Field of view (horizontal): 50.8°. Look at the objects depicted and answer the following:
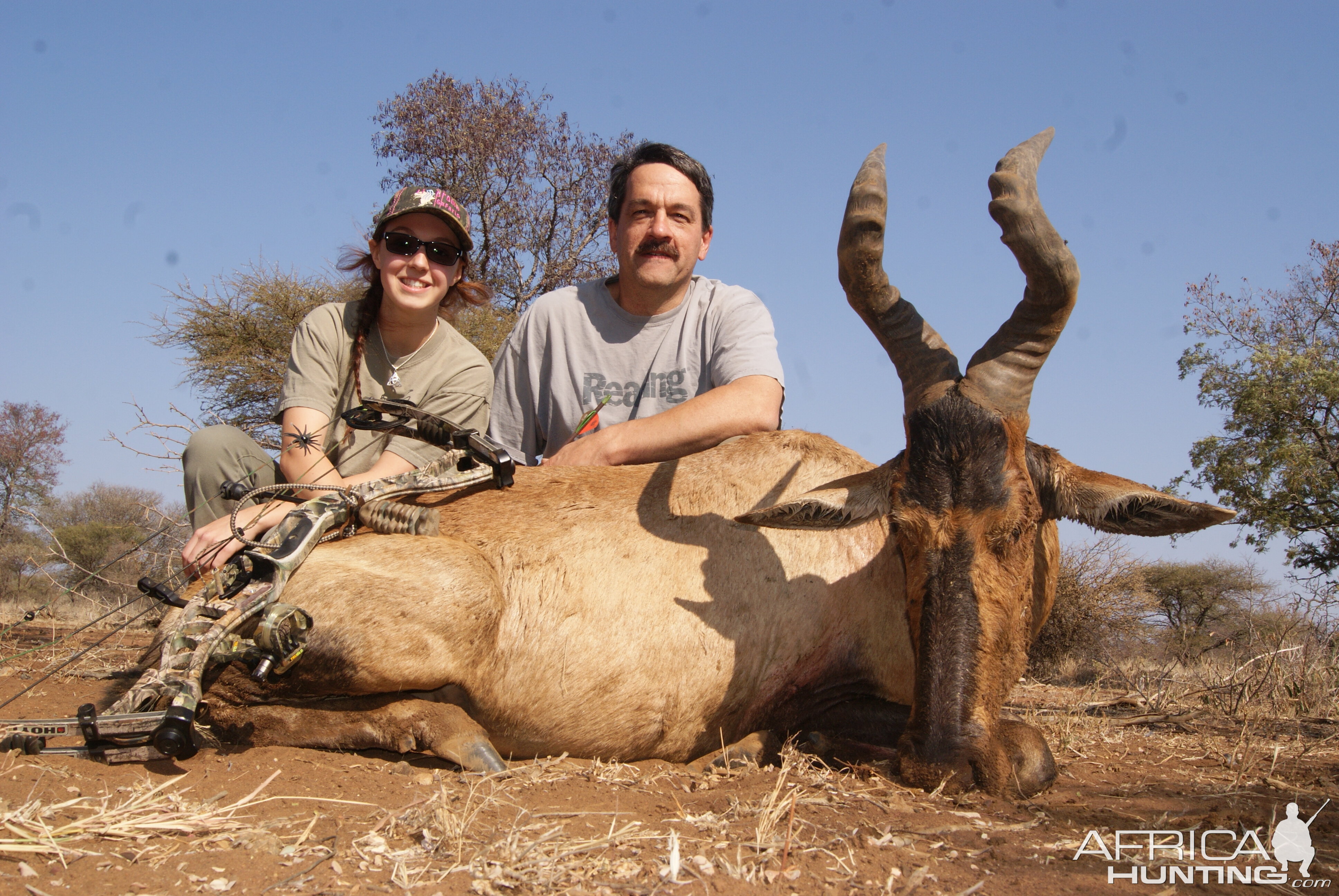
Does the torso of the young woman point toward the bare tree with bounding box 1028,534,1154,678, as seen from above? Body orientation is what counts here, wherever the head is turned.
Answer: no

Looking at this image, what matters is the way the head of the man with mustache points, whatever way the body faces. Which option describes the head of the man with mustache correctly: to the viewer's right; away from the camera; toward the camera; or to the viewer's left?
toward the camera

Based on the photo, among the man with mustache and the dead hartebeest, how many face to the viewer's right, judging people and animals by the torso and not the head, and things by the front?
1

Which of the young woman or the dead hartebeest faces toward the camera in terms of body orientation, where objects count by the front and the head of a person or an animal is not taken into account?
the young woman

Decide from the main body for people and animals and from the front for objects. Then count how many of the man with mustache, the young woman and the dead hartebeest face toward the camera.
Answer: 2

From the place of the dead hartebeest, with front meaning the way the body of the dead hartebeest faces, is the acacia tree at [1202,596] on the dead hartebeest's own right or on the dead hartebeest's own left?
on the dead hartebeest's own left

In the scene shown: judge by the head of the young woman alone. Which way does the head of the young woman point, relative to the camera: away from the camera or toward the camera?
toward the camera

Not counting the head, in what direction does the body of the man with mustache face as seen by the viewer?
toward the camera

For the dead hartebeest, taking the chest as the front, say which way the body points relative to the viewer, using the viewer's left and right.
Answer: facing to the right of the viewer

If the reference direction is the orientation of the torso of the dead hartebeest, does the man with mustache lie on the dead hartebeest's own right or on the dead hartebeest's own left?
on the dead hartebeest's own left

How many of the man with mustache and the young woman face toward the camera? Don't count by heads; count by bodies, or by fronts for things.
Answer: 2

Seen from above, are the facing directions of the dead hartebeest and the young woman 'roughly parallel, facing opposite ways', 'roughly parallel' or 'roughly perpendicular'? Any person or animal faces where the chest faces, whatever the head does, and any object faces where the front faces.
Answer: roughly perpendicular

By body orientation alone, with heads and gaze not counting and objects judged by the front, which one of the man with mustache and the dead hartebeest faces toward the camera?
the man with mustache

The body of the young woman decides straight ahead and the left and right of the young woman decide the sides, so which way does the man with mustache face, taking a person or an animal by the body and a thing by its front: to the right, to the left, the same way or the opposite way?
the same way

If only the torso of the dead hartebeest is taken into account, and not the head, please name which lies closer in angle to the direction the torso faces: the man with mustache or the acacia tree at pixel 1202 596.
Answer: the acacia tree

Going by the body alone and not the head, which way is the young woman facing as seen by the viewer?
toward the camera

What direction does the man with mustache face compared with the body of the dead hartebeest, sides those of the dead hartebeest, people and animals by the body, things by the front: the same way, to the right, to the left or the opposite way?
to the right

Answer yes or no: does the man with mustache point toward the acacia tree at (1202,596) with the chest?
no

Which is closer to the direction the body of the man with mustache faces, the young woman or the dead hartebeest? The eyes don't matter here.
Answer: the dead hartebeest
